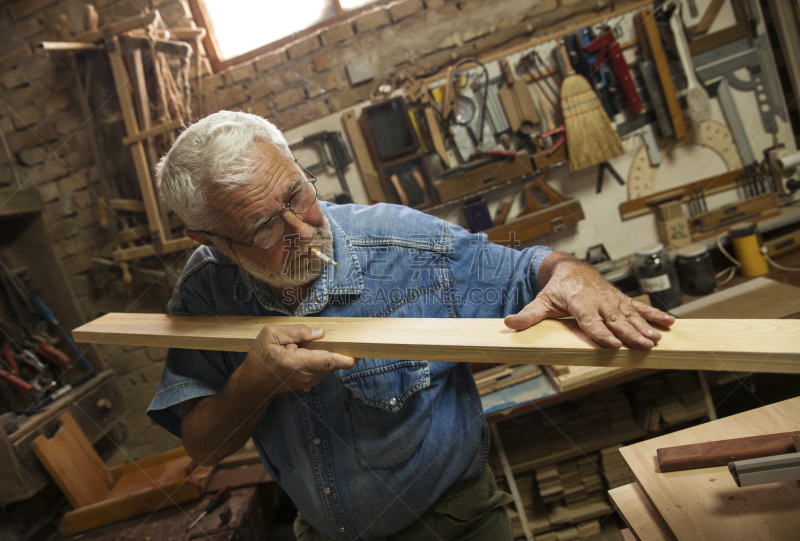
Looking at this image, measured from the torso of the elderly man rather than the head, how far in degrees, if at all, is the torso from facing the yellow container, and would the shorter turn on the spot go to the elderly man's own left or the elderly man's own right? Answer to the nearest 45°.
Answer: approximately 135° to the elderly man's own left

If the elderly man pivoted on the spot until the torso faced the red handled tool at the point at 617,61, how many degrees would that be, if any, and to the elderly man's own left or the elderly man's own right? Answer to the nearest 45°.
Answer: approximately 135° to the elderly man's own left

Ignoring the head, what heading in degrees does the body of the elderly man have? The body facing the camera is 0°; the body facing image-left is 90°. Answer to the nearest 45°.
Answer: approximately 0°

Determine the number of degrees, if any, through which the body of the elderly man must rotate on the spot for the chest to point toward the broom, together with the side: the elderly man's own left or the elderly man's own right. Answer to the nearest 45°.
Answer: approximately 135° to the elderly man's own left
